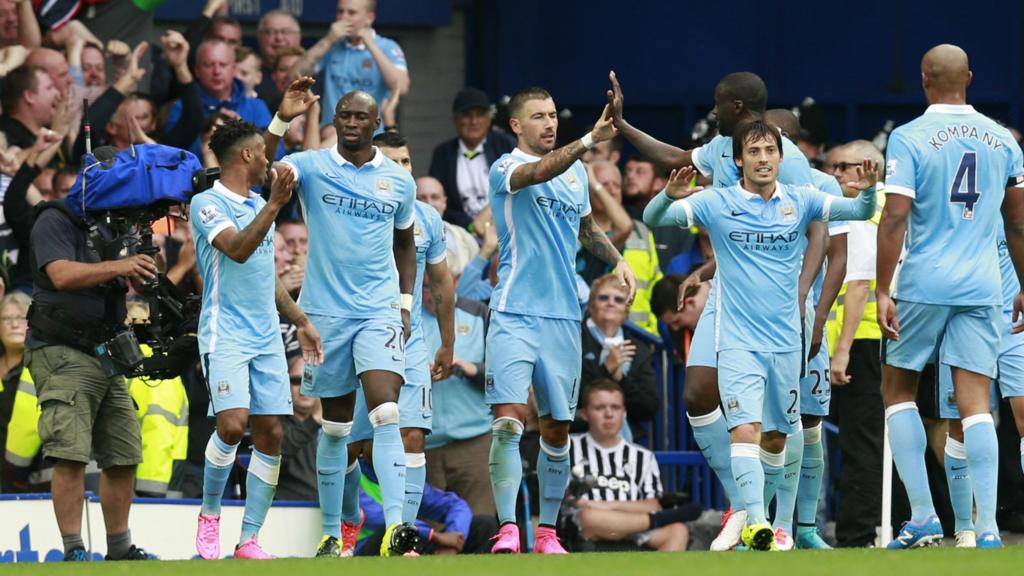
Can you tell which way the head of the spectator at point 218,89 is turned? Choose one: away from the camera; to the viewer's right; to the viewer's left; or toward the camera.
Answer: toward the camera

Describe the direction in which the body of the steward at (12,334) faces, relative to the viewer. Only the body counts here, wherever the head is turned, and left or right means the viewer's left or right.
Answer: facing the viewer

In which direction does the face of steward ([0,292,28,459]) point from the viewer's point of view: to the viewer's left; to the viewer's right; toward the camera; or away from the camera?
toward the camera

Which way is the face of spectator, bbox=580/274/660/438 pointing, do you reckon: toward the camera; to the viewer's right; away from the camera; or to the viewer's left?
toward the camera

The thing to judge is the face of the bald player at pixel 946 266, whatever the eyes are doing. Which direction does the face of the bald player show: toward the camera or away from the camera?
away from the camera

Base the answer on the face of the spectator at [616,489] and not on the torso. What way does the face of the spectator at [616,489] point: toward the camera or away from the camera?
toward the camera

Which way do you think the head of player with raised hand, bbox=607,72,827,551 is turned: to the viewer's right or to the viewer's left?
to the viewer's left

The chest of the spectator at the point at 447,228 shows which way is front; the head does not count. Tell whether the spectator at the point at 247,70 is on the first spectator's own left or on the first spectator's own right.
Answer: on the first spectator's own right

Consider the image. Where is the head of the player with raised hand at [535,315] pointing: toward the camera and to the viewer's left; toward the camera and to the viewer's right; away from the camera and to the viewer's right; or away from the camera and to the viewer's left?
toward the camera and to the viewer's right

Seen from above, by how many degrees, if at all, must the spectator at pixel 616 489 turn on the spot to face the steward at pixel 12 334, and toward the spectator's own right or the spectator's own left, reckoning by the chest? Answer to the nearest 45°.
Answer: approximately 90° to the spectator's own right

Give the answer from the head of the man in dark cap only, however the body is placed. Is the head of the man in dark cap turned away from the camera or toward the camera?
toward the camera

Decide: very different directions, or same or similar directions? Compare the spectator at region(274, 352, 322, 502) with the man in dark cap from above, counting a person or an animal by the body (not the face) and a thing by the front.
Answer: same or similar directions

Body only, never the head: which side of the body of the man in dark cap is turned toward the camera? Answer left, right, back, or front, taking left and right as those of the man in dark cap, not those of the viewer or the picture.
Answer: front
